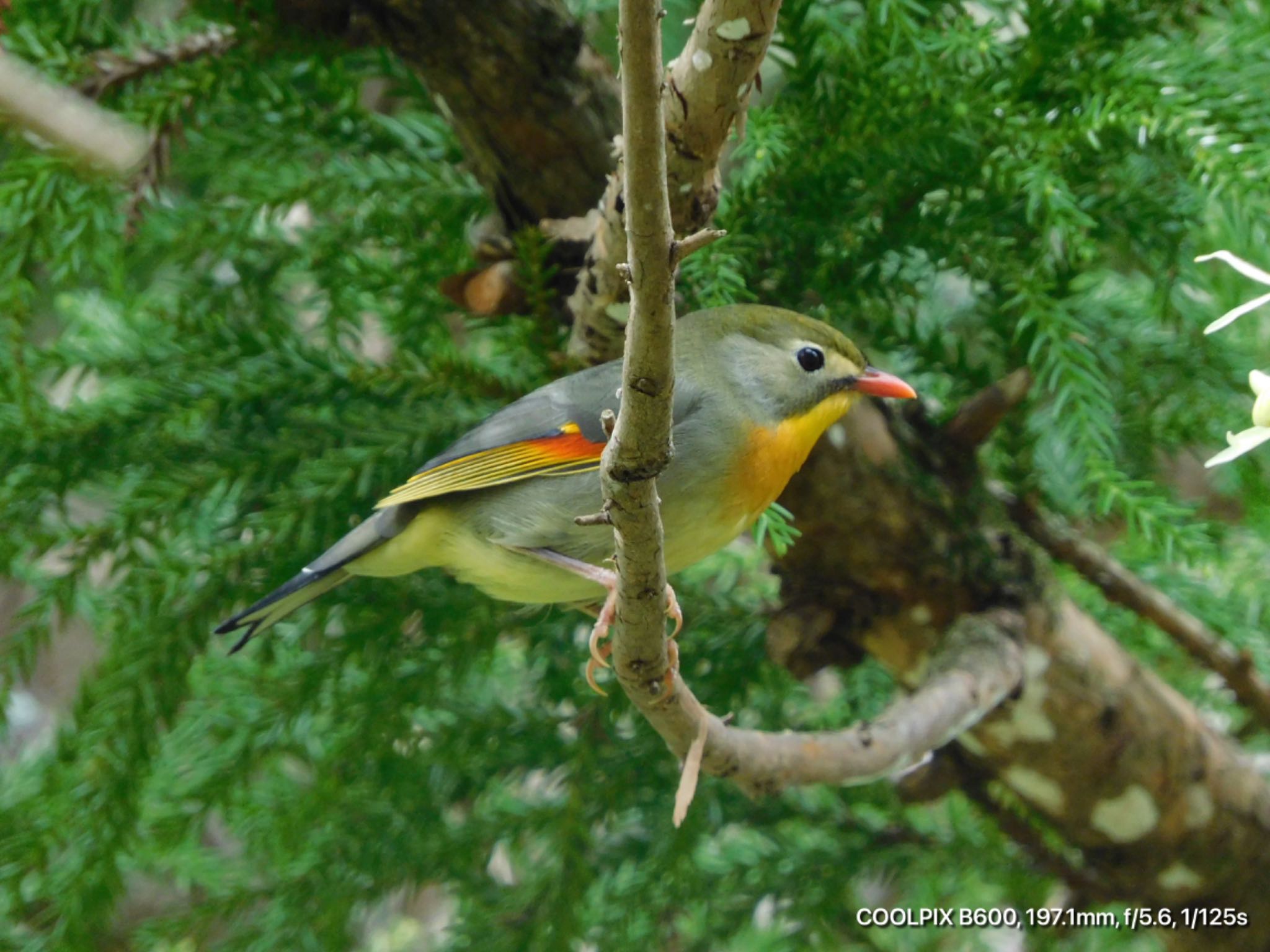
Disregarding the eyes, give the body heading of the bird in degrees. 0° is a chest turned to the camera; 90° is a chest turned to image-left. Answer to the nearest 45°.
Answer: approximately 270°

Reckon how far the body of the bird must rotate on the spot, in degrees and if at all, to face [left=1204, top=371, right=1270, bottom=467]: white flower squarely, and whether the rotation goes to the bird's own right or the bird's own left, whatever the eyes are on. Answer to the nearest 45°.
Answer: approximately 45° to the bird's own right

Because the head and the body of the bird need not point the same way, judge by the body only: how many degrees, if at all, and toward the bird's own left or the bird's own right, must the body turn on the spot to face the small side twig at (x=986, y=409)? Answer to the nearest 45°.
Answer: approximately 45° to the bird's own left

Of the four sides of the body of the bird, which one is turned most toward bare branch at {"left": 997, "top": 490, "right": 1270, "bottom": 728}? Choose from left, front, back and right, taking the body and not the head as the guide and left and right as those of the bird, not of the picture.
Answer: front

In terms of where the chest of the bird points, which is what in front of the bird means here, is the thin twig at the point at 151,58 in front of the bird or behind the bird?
behind

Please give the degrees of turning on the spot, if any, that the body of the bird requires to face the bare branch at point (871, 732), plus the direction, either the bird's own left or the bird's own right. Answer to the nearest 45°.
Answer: approximately 45° to the bird's own right
